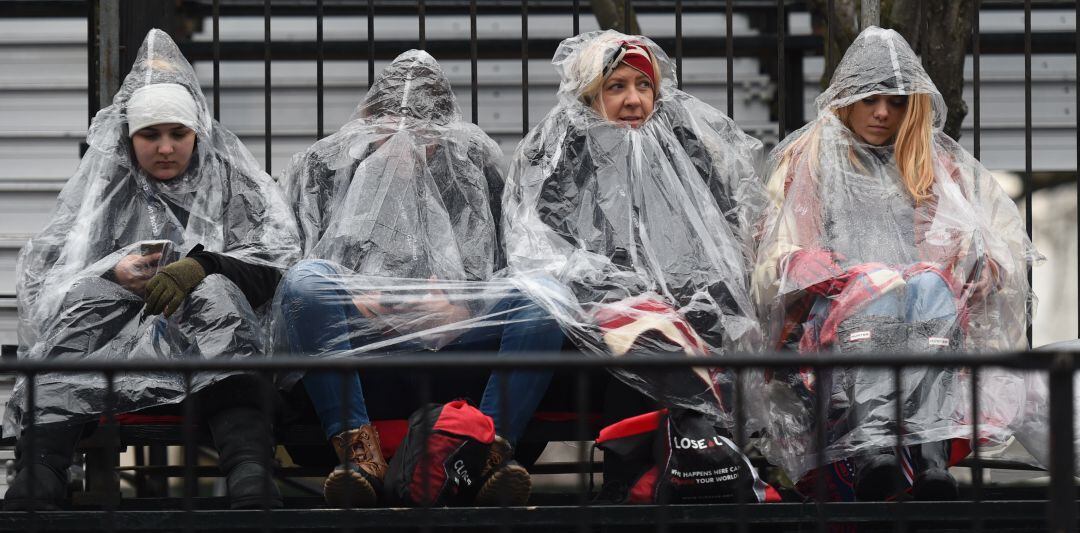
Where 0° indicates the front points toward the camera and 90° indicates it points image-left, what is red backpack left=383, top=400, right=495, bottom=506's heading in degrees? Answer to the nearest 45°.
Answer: approximately 315°

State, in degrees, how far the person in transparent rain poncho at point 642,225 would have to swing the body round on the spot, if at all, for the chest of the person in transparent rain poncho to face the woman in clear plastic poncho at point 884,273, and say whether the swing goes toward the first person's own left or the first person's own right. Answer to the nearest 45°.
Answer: approximately 90° to the first person's own left

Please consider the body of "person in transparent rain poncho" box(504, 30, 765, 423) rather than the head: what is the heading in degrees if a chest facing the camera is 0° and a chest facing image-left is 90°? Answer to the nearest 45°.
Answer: approximately 0°

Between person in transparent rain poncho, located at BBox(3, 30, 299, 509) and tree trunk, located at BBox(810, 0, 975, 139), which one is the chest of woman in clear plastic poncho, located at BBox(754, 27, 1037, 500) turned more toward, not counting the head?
the person in transparent rain poncho

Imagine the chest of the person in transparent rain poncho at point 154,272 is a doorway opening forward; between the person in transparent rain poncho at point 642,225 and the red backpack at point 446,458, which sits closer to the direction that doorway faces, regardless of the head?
the red backpack

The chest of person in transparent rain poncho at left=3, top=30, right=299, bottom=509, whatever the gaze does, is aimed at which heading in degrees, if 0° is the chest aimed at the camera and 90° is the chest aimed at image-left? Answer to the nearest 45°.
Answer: approximately 0°

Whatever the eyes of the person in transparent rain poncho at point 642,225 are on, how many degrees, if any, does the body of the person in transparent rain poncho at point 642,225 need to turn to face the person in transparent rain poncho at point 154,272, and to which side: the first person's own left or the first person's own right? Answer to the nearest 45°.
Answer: approximately 90° to the first person's own right

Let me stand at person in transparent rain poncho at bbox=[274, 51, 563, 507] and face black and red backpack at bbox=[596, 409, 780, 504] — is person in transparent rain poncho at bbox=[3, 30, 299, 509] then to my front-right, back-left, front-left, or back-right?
back-right
